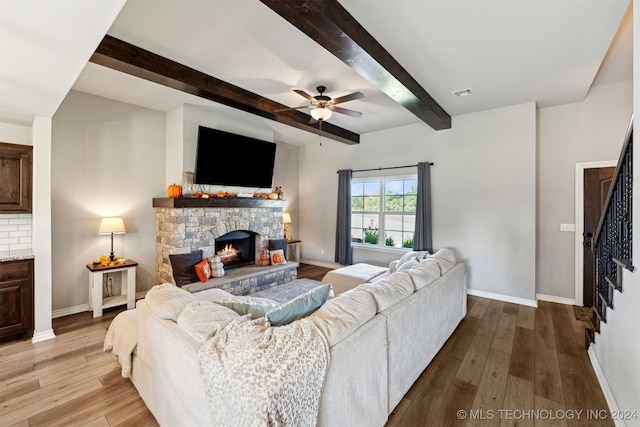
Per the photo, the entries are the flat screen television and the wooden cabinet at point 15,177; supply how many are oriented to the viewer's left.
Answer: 0

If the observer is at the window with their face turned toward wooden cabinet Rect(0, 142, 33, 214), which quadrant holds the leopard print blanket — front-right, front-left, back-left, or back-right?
front-left

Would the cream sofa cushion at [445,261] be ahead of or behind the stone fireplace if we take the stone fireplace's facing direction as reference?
ahead

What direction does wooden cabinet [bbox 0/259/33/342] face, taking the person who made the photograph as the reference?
facing the viewer and to the right of the viewer

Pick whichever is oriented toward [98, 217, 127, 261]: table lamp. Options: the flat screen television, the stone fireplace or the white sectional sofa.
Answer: the white sectional sofa

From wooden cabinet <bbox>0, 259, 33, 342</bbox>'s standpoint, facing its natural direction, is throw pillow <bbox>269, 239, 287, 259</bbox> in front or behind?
in front

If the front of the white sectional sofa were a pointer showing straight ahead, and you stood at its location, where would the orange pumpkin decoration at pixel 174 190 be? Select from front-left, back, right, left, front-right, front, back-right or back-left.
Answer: front

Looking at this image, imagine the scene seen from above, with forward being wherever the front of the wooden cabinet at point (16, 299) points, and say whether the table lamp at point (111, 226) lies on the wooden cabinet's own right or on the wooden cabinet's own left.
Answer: on the wooden cabinet's own left

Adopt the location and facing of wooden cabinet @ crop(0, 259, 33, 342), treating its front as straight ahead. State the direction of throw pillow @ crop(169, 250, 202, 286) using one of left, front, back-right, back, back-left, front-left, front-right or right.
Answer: front-left

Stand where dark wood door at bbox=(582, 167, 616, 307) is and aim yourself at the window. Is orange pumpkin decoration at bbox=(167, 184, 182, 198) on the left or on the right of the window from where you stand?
left

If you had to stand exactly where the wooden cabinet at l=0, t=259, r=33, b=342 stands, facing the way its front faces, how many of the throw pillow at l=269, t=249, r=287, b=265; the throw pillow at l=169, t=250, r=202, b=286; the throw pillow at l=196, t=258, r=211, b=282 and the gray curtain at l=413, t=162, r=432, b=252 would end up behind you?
0

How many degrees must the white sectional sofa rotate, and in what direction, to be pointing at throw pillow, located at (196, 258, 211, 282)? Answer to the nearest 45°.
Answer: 0° — it already faces it

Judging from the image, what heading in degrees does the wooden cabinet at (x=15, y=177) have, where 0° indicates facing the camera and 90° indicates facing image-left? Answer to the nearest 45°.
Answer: approximately 315°

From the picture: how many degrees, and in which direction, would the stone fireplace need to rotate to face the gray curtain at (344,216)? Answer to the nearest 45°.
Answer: approximately 45° to its left

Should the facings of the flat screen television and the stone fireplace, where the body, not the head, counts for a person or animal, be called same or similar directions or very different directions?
same or similar directions

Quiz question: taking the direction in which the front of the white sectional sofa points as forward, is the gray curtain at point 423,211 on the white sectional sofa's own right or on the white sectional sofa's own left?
on the white sectional sofa's own right

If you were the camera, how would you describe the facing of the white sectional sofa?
facing away from the viewer and to the left of the viewer

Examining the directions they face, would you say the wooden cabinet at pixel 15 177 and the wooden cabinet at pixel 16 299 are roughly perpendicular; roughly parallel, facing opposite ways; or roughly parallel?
roughly parallel

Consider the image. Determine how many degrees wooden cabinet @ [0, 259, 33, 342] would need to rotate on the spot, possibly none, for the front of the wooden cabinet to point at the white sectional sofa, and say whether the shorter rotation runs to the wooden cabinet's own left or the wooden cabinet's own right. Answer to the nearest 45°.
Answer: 0° — it already faces it
